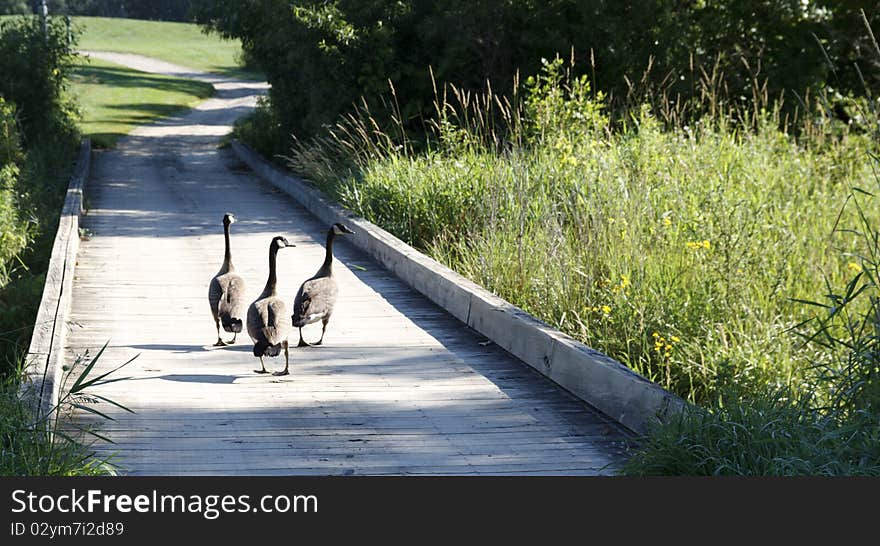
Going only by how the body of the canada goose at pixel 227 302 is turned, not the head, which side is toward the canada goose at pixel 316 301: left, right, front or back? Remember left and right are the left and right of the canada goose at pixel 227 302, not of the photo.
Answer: right

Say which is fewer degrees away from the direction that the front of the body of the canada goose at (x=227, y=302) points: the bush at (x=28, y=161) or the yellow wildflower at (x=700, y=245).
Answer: the bush

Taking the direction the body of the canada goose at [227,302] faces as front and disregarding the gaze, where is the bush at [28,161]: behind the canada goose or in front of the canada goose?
in front

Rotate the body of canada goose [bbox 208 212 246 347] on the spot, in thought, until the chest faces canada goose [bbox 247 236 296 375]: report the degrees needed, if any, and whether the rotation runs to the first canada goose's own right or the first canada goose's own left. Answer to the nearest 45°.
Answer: approximately 180°

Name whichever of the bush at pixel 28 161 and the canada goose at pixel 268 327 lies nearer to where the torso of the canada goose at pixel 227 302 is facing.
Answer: the bush

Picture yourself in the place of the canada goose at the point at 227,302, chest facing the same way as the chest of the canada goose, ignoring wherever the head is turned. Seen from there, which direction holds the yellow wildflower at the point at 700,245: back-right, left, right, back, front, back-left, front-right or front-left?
right

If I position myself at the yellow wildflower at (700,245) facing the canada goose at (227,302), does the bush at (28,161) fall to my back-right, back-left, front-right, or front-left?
front-right

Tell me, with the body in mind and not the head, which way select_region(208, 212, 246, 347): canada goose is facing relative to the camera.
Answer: away from the camera
